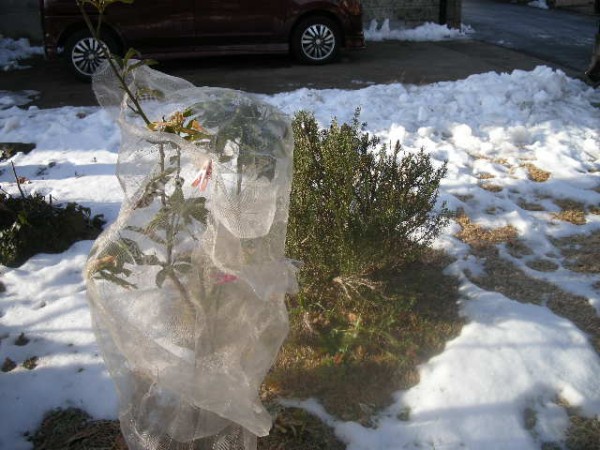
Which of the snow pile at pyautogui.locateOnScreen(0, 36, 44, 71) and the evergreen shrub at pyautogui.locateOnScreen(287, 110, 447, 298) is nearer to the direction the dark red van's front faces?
the snow pile

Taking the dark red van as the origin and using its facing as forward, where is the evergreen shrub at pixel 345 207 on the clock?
The evergreen shrub is roughly at 9 o'clock from the dark red van.

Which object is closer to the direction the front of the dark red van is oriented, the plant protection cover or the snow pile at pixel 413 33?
the plant protection cover

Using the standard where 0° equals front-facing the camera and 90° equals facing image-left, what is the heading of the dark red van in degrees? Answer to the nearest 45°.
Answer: approximately 90°

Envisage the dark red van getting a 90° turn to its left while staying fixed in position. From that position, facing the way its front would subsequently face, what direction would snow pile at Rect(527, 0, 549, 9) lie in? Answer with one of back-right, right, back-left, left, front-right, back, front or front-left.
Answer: back-left

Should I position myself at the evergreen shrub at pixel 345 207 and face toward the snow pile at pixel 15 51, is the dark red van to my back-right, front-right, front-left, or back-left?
front-right

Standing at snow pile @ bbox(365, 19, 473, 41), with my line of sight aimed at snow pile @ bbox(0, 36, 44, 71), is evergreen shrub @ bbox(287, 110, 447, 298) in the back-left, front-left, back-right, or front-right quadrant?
front-left

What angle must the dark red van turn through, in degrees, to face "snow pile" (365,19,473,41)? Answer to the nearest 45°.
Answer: approximately 135° to its right

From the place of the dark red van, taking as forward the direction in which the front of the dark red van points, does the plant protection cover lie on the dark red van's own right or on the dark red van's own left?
on the dark red van's own left

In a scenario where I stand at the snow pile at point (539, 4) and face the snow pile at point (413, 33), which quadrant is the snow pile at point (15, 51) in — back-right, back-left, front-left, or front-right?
front-right

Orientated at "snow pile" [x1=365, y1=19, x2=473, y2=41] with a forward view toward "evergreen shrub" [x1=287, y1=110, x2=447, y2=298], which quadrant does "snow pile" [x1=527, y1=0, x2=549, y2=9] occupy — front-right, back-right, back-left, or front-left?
back-left
